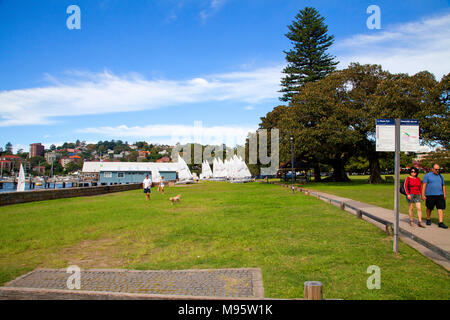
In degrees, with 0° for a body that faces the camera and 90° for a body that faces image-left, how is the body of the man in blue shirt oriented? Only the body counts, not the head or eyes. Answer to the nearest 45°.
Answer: approximately 315°

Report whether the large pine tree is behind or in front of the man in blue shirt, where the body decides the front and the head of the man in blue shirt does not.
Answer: behind

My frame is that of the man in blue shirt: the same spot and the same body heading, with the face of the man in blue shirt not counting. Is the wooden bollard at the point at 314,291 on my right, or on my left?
on my right

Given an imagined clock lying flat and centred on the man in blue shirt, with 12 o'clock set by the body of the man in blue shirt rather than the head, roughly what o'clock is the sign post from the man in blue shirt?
The sign post is roughly at 2 o'clock from the man in blue shirt.

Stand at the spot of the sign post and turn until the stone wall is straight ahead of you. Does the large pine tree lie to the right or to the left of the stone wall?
right

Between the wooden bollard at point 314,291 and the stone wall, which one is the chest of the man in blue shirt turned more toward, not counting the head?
the wooden bollard

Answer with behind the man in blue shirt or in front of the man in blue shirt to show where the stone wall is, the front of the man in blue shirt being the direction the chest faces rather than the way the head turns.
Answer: behind
